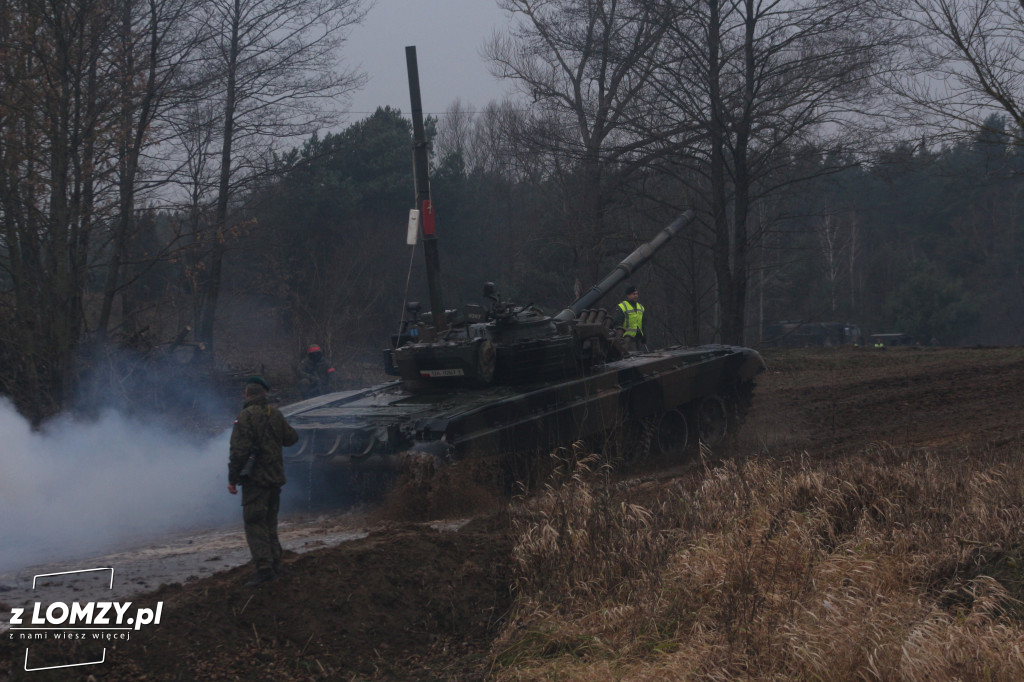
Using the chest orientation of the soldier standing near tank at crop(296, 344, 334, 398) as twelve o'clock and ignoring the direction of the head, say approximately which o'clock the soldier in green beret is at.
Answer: The soldier in green beret is roughly at 12 o'clock from the soldier standing near tank.

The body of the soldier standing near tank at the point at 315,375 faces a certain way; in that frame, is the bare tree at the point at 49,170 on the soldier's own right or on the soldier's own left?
on the soldier's own right

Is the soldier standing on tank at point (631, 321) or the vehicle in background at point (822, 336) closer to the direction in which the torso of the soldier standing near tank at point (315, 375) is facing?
the soldier standing on tank

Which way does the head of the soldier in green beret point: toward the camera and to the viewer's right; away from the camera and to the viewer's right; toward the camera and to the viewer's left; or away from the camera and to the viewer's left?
away from the camera and to the viewer's right

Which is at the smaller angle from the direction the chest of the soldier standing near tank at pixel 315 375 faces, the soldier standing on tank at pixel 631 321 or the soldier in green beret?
the soldier in green beret

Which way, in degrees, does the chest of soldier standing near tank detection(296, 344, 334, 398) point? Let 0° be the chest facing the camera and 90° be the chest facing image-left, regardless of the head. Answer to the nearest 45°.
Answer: approximately 0°

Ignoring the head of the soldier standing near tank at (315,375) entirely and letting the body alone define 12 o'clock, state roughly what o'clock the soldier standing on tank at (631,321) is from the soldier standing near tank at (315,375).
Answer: the soldier standing on tank at (631,321) is roughly at 10 o'clock from the soldier standing near tank at (315,375).

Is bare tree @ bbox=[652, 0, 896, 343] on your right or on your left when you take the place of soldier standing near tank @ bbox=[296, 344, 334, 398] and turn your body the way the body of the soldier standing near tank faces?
on your left
